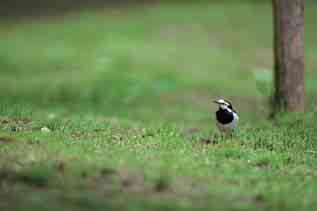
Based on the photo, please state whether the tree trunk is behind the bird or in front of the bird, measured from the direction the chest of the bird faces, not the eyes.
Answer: behind

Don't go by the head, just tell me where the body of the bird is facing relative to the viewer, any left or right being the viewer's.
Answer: facing the viewer and to the left of the viewer
